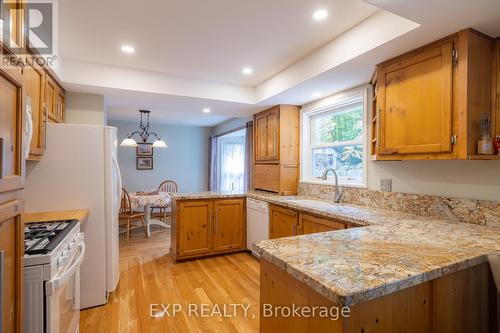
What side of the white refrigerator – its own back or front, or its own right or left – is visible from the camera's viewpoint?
right

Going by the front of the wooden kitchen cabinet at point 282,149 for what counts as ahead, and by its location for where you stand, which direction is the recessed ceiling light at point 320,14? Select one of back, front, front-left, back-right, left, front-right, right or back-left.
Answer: front-left

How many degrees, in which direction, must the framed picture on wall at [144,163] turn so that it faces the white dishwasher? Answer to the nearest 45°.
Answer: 0° — it already faces it

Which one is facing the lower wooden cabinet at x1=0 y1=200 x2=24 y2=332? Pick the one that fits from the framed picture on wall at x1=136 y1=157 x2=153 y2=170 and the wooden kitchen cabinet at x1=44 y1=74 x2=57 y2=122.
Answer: the framed picture on wall

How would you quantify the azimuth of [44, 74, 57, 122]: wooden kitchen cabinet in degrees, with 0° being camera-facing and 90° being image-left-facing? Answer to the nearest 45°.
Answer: approximately 270°

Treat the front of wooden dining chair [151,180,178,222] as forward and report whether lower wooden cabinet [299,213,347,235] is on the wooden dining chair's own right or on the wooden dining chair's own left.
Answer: on the wooden dining chair's own left

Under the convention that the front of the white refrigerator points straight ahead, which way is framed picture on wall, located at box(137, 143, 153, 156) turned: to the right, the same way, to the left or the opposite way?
to the right

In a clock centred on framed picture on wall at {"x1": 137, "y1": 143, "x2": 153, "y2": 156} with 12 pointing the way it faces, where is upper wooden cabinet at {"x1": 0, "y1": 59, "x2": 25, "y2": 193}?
The upper wooden cabinet is roughly at 12 o'clock from the framed picture on wall.

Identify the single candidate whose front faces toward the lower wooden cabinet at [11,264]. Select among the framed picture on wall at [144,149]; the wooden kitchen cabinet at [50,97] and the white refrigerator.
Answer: the framed picture on wall

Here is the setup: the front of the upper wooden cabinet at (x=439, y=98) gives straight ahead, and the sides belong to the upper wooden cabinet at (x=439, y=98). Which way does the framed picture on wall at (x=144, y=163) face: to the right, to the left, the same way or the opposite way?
to the left

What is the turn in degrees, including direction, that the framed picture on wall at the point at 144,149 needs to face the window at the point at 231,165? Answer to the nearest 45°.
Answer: approximately 45° to its left

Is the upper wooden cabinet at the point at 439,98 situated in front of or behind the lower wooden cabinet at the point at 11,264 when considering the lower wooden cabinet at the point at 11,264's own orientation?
in front

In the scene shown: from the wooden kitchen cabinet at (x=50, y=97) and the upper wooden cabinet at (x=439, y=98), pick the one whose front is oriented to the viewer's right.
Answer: the wooden kitchen cabinet
